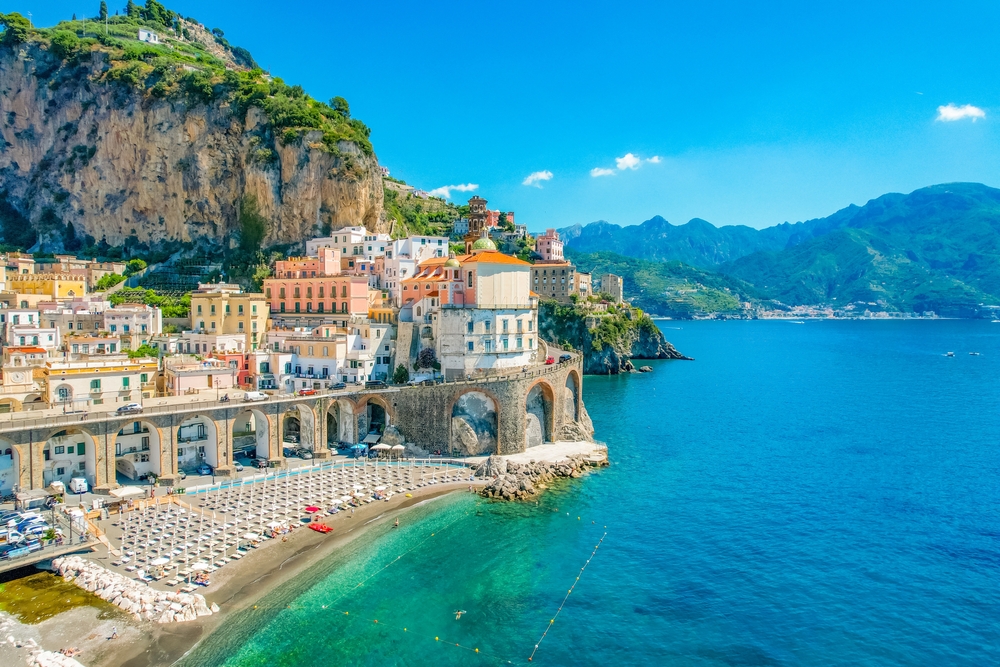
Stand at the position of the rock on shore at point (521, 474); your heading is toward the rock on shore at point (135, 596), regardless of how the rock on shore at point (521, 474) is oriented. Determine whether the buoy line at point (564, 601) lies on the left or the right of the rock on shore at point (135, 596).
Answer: left

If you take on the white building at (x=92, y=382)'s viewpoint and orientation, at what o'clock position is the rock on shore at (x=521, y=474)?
The rock on shore is roughly at 10 o'clock from the white building.

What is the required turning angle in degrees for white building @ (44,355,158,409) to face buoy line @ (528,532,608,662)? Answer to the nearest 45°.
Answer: approximately 45° to its left

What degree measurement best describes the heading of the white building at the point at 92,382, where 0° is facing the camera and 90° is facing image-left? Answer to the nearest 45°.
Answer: approximately 0°
